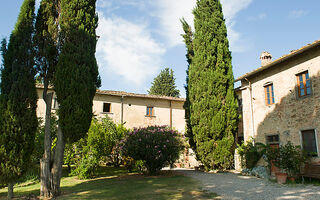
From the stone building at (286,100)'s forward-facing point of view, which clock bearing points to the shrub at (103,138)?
The shrub is roughly at 1 o'clock from the stone building.

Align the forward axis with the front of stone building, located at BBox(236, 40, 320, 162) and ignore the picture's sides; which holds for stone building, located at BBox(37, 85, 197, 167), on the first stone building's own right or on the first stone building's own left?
on the first stone building's own right

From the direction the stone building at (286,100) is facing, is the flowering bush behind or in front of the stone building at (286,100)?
in front

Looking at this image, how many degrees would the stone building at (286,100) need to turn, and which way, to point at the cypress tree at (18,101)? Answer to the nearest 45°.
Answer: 0° — it already faces it

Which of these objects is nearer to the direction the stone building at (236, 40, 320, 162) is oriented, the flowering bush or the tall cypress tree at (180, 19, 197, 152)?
the flowering bush

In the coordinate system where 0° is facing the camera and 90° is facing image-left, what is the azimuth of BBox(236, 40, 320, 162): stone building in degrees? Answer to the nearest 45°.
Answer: approximately 45°

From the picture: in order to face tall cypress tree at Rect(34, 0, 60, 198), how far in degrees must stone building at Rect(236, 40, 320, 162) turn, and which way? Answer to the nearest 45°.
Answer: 0° — it already faces it

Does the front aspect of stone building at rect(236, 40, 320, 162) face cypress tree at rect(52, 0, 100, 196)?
yes

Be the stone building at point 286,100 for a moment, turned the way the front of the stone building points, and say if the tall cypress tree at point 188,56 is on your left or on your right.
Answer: on your right
